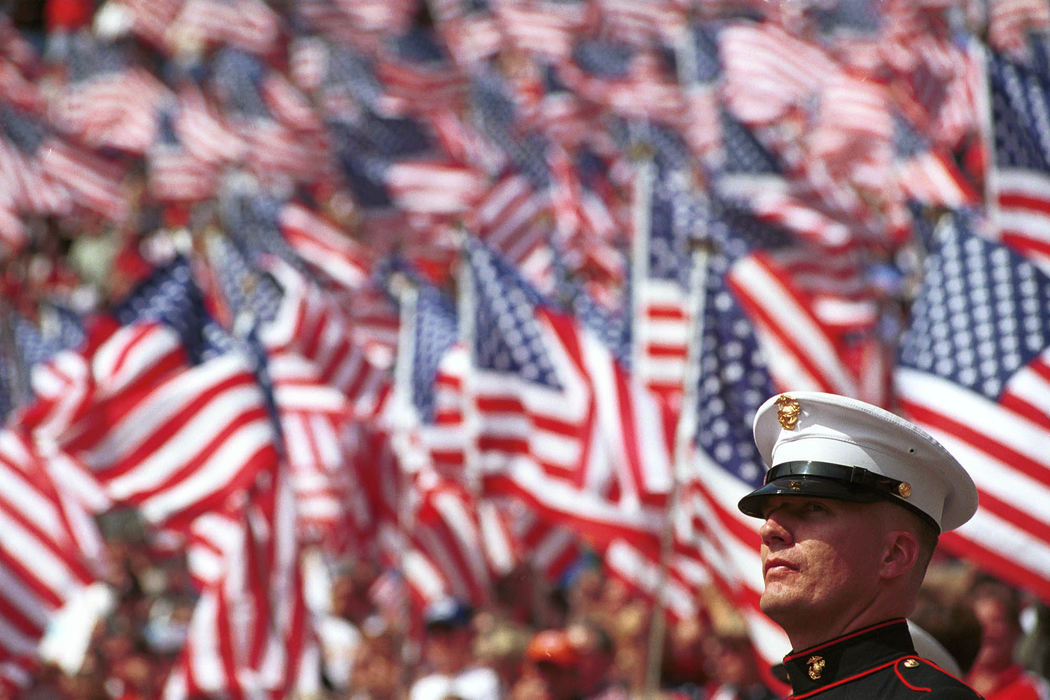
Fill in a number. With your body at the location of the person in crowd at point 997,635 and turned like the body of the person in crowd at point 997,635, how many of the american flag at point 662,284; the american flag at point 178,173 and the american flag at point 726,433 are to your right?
3

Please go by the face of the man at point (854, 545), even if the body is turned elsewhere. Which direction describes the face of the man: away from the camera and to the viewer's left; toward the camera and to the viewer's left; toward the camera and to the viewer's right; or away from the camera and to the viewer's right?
toward the camera and to the viewer's left

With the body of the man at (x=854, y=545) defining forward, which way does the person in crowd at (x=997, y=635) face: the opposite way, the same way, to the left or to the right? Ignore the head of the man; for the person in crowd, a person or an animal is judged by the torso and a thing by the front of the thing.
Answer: the same way

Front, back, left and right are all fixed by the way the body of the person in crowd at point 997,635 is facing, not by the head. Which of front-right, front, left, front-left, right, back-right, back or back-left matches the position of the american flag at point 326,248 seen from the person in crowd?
right

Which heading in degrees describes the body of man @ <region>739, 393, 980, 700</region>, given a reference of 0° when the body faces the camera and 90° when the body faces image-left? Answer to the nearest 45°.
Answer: approximately 45°

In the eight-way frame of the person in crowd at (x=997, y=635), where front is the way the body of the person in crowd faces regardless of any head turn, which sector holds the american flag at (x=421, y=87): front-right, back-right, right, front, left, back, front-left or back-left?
right

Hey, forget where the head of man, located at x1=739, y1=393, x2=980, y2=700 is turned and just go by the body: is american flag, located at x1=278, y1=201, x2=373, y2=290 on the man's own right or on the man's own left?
on the man's own right

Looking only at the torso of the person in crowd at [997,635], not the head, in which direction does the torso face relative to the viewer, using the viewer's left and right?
facing the viewer and to the left of the viewer

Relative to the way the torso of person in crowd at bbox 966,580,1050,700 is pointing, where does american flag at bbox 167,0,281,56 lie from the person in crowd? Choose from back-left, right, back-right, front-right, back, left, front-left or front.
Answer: right

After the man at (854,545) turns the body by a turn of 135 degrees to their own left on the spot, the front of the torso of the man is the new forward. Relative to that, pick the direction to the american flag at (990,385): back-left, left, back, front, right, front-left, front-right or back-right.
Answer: left

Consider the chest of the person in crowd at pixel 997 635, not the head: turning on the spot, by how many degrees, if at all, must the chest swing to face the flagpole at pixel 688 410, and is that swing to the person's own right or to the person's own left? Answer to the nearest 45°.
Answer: approximately 90° to the person's own right

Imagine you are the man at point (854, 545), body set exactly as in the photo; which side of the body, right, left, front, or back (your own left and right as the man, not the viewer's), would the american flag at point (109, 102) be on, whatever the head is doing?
right

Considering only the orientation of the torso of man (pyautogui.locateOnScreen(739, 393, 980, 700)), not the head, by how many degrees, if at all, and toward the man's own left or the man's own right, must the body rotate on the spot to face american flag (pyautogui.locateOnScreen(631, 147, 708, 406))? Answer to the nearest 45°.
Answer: approximately 135° to the man's own right

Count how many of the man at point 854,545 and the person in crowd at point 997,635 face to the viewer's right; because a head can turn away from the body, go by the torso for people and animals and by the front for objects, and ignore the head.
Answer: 0
